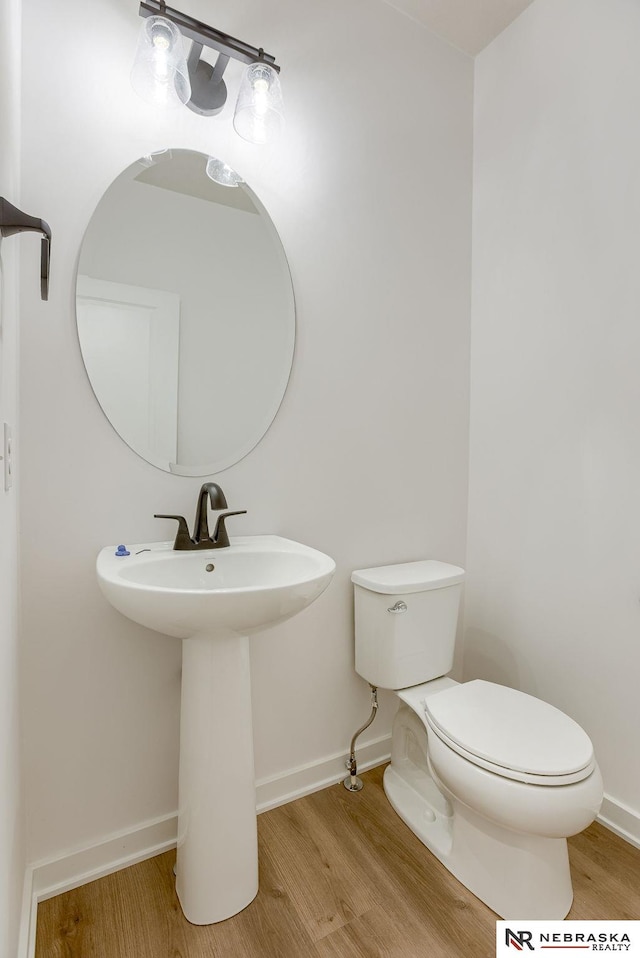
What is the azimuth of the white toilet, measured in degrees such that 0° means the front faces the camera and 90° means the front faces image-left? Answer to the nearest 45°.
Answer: approximately 315°

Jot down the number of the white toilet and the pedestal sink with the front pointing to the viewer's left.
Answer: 0

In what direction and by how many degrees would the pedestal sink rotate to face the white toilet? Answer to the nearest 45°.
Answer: approximately 90° to its left

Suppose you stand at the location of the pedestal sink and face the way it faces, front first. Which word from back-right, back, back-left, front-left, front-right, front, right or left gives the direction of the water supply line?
back-left

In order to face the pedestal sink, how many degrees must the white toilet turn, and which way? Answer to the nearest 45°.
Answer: approximately 90° to its right

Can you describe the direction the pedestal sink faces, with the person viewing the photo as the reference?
facing the viewer
